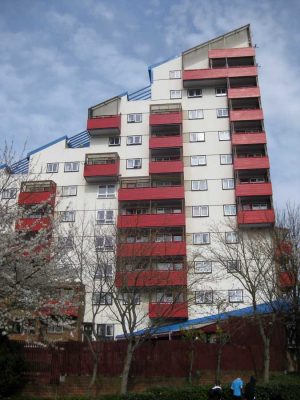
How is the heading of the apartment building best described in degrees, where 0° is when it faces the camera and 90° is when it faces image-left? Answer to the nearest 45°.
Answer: approximately 0°

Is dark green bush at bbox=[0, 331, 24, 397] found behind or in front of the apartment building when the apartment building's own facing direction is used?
in front

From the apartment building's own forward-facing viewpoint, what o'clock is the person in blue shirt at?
The person in blue shirt is roughly at 12 o'clock from the apartment building.
